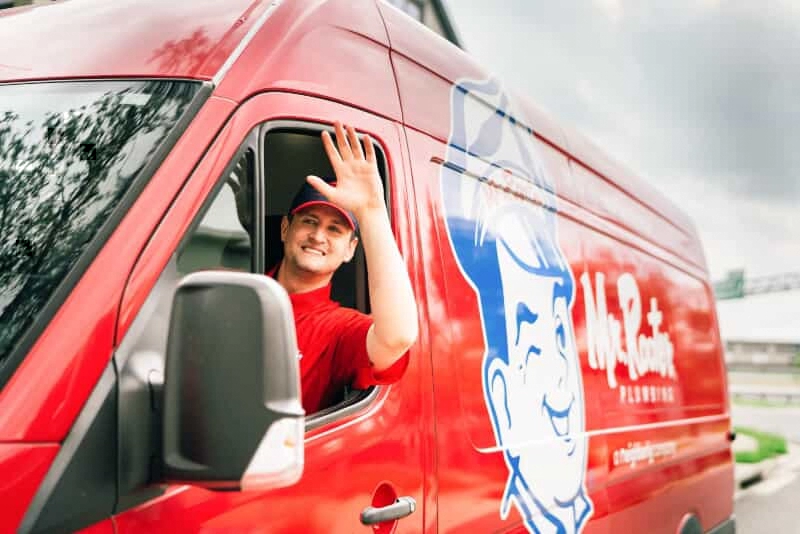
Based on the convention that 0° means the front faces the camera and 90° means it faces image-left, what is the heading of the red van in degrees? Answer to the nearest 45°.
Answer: approximately 45°
